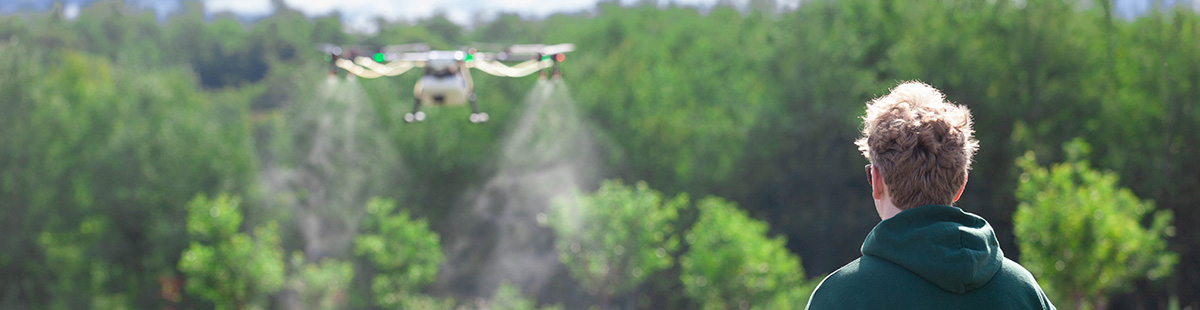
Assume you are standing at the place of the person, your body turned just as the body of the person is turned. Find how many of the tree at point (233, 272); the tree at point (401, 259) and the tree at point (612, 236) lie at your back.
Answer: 0

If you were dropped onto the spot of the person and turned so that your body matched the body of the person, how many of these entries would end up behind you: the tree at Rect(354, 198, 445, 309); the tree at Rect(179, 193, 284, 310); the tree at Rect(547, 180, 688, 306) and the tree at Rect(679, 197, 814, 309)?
0

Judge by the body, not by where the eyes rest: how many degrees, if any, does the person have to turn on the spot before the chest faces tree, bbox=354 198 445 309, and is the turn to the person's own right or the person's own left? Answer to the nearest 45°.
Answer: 0° — they already face it

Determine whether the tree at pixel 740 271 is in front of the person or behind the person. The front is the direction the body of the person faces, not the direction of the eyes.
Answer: in front

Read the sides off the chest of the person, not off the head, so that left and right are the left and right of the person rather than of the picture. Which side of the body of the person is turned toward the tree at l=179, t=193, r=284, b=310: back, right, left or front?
front

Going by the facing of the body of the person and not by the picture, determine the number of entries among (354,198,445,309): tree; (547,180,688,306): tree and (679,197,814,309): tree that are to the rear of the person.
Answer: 0

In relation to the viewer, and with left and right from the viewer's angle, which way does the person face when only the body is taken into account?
facing away from the viewer and to the left of the viewer

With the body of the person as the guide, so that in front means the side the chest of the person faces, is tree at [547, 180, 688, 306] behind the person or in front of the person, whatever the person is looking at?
in front

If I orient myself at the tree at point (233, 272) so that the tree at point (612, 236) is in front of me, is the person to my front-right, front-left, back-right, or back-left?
front-right
